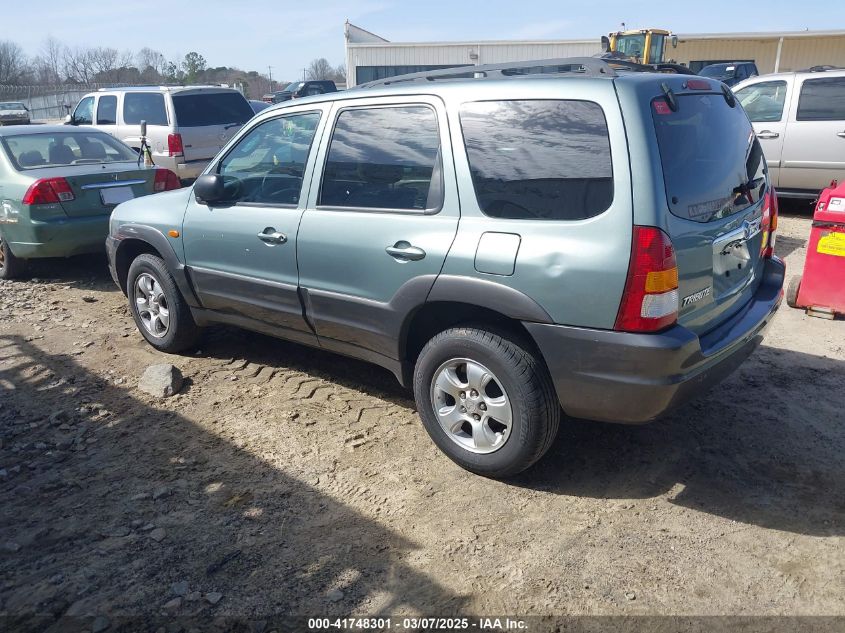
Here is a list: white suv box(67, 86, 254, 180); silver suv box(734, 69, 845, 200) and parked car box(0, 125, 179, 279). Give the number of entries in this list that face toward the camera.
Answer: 0

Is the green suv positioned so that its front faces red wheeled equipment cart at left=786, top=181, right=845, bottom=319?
no

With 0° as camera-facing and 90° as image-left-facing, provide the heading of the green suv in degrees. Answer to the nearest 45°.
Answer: approximately 135°

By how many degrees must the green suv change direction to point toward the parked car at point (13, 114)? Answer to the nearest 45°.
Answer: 0° — it already faces it

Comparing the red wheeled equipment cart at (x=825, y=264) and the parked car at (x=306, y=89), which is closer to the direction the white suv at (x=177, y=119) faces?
the parked car

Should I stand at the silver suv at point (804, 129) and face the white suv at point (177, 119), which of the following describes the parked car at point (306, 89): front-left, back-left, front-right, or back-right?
front-right

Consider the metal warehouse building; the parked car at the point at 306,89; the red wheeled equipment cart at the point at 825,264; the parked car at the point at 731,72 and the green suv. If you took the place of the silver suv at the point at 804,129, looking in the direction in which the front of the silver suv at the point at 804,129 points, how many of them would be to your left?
2

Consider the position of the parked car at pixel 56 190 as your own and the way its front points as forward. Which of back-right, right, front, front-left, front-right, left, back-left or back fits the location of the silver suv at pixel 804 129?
back-right

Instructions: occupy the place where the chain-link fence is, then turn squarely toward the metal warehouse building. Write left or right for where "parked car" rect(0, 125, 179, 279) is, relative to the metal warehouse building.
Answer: right

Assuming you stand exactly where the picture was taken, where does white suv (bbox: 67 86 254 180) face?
facing away from the viewer and to the left of the viewer

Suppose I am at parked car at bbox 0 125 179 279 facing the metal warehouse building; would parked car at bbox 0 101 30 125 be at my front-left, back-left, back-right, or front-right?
front-left

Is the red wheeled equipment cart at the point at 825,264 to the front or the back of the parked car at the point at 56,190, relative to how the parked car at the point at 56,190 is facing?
to the back

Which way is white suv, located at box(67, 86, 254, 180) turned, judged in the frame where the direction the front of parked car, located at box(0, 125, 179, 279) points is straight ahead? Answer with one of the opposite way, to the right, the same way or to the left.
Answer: the same way

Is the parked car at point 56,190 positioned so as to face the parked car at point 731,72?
no

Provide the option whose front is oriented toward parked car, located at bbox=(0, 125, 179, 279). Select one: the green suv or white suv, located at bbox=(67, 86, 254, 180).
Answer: the green suv
